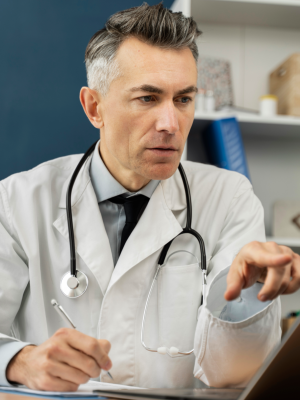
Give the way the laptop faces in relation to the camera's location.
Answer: facing away from the viewer and to the left of the viewer

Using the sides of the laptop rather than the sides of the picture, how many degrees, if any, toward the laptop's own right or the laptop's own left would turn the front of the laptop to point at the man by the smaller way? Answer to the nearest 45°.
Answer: approximately 45° to the laptop's own right

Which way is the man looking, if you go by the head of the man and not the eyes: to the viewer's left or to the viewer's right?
to the viewer's right

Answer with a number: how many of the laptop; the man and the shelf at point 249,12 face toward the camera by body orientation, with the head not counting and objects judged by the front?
2

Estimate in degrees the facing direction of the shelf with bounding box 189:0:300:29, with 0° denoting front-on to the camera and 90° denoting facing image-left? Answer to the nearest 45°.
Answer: approximately 0°

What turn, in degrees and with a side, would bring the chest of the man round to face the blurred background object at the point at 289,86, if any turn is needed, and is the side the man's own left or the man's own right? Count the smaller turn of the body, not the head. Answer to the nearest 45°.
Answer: approximately 135° to the man's own left
